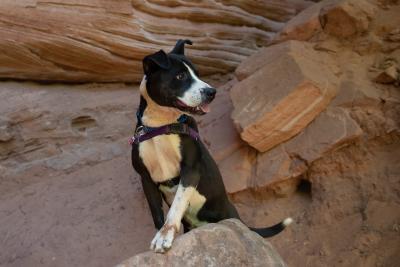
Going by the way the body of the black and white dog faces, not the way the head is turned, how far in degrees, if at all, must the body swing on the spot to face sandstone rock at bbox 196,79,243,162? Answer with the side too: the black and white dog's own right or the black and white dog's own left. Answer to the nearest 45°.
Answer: approximately 135° to the black and white dog's own right

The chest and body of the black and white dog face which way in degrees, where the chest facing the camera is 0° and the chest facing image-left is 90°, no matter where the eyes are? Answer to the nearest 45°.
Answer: approximately 45°

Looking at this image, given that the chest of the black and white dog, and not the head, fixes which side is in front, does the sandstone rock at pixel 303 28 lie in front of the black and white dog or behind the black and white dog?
behind

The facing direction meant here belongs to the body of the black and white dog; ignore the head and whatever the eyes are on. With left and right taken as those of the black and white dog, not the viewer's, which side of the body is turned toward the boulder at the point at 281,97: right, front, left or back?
back

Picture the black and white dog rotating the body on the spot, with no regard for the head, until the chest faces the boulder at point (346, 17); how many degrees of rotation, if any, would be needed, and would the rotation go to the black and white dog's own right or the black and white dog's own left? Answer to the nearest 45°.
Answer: approximately 180°

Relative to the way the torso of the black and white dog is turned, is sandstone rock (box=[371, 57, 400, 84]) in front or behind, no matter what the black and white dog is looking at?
behind

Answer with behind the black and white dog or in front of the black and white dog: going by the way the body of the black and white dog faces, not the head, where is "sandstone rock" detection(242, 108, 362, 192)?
behind

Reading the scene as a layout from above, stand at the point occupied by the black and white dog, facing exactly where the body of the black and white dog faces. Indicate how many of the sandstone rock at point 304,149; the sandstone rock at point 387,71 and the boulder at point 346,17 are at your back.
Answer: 3
